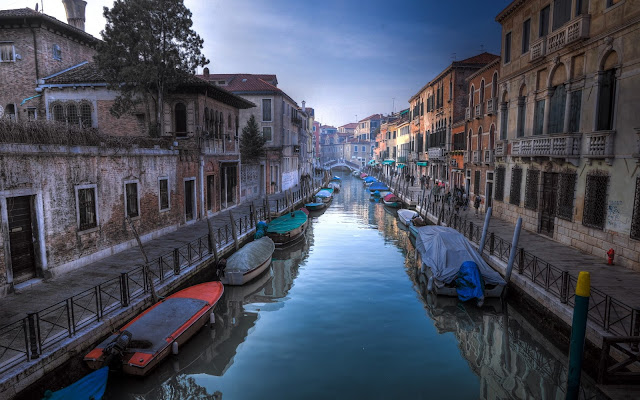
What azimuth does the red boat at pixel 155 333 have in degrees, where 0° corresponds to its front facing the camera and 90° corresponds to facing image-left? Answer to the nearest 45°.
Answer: approximately 225°

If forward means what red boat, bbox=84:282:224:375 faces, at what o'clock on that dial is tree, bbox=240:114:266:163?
The tree is roughly at 11 o'clock from the red boat.

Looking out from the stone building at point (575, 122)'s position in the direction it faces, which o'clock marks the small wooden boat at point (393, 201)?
The small wooden boat is roughly at 3 o'clock from the stone building.

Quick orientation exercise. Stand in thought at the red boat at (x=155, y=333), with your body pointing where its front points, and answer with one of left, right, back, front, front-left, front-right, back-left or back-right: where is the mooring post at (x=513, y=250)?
front-right

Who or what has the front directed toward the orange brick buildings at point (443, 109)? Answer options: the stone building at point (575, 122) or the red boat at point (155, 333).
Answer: the red boat

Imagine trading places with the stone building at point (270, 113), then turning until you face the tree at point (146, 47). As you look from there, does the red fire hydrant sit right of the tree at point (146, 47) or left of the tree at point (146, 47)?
left

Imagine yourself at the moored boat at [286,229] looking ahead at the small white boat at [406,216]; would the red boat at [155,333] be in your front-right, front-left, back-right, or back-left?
back-right

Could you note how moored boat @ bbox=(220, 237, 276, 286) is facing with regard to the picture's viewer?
facing away from the viewer and to the right of the viewer

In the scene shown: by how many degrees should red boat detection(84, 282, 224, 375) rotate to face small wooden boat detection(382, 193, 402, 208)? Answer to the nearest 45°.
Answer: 0° — it already faces it

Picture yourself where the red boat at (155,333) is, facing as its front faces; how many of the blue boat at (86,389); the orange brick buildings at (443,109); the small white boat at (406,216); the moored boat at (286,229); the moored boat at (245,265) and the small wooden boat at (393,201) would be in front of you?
5

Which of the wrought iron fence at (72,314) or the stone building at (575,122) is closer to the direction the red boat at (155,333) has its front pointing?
the stone building

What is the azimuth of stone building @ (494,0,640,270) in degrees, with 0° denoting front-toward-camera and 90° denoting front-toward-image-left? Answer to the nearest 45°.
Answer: approximately 45°
